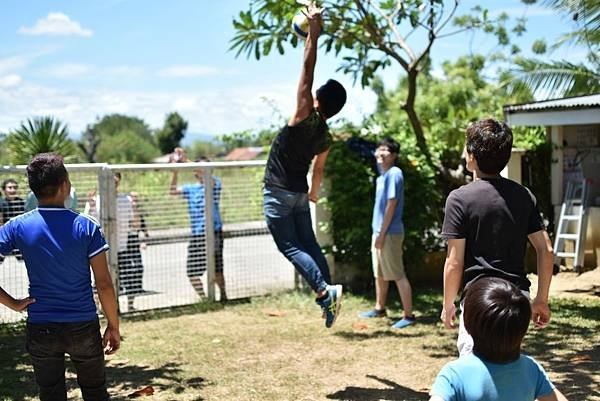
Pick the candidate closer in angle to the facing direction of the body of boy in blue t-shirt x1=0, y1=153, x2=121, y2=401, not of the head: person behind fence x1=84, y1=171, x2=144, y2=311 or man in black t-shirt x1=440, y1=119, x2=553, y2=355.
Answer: the person behind fence

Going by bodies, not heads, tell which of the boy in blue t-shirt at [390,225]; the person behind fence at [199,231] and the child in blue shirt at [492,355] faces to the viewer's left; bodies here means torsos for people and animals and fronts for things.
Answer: the boy in blue t-shirt

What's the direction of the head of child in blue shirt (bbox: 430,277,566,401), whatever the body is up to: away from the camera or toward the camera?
away from the camera

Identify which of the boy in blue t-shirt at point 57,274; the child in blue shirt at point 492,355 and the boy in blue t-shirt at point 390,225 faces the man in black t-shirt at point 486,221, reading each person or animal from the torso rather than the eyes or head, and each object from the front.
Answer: the child in blue shirt

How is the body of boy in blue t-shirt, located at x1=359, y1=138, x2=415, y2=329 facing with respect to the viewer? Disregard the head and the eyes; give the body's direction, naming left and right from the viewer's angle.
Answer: facing to the left of the viewer

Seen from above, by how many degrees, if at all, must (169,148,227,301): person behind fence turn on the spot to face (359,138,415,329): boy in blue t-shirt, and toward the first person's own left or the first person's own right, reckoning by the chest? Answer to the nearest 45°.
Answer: approximately 45° to the first person's own left

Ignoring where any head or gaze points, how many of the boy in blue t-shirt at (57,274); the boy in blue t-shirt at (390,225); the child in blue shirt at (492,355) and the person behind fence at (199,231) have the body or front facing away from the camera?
2

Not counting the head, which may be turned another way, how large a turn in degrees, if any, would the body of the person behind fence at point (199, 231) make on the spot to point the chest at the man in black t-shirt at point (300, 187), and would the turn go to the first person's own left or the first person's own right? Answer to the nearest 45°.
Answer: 0° — they already face them

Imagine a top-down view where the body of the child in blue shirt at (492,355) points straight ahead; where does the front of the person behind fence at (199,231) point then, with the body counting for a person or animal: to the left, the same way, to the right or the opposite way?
the opposite way

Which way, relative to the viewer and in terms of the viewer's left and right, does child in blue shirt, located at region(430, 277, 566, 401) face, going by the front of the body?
facing away from the viewer

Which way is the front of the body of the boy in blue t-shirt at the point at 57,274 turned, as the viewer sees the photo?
away from the camera

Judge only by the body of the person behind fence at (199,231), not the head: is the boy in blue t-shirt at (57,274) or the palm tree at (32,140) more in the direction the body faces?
the boy in blue t-shirt

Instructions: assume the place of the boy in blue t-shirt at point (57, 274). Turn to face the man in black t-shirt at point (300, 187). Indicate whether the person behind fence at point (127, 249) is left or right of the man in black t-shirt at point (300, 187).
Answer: left
